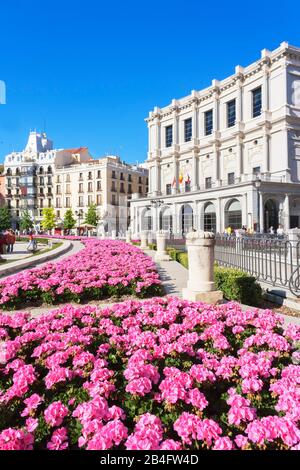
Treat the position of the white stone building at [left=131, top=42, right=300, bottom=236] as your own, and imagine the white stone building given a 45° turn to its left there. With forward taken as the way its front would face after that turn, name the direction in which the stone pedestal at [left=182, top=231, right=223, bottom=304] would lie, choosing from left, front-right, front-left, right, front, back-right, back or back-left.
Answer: front

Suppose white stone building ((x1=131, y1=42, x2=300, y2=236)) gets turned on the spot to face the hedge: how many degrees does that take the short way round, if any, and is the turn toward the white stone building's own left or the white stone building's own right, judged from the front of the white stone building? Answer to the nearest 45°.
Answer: approximately 45° to the white stone building's own left

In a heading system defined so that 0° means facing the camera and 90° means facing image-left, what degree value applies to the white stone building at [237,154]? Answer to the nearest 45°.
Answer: approximately 45°

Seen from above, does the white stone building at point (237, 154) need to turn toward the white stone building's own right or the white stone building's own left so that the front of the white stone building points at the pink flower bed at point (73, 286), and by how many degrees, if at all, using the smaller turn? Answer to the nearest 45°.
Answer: approximately 45° to the white stone building's own left

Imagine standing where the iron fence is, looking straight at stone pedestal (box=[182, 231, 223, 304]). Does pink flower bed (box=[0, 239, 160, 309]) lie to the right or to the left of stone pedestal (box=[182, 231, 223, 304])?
right

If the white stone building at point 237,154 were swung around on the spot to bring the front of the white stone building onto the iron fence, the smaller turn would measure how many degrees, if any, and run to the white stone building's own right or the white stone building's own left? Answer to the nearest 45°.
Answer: approximately 45° to the white stone building's own left

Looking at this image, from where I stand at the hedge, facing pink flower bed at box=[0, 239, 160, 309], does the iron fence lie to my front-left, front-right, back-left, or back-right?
back-right
